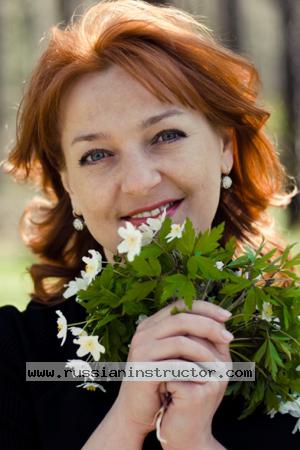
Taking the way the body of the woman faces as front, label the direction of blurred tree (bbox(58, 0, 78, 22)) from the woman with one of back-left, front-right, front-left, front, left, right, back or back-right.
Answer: back

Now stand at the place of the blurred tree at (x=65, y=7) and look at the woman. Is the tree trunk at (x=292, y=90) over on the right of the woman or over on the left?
left

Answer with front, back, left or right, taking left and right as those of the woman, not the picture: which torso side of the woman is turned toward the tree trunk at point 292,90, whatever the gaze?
back

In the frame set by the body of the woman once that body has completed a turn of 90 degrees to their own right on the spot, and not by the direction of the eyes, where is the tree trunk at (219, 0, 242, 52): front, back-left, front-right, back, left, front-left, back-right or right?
right

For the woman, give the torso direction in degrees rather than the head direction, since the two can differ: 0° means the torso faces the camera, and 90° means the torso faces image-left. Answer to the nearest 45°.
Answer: approximately 0°
